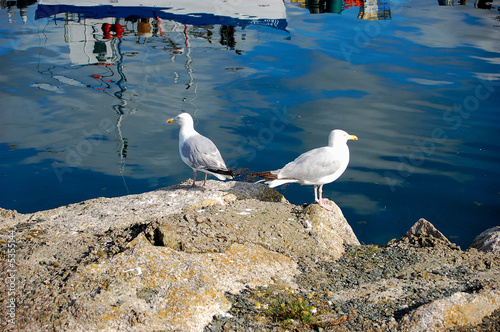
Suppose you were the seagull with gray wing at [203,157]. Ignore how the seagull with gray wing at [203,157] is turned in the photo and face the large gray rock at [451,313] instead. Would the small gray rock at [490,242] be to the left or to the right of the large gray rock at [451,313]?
left

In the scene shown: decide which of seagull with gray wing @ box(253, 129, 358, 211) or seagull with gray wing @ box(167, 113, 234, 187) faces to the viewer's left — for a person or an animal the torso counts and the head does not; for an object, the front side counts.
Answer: seagull with gray wing @ box(167, 113, 234, 187)

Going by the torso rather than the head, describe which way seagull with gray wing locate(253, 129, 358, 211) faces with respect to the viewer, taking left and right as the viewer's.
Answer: facing to the right of the viewer

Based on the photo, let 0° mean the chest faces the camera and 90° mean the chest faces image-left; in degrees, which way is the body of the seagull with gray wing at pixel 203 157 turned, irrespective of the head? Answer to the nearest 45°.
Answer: approximately 90°

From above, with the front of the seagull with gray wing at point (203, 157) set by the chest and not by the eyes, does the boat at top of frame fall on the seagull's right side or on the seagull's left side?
on the seagull's right side

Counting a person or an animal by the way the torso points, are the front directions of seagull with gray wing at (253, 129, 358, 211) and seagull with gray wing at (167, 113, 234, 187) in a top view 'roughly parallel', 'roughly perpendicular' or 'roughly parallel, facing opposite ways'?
roughly parallel, facing opposite ways
